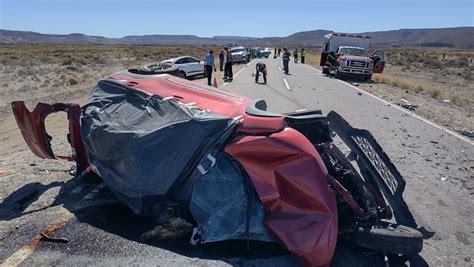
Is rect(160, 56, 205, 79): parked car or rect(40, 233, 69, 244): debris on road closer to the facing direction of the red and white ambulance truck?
the debris on road

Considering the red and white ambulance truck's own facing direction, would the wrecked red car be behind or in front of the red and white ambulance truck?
in front

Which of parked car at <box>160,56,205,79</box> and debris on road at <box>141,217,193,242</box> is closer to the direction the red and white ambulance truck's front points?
the debris on road

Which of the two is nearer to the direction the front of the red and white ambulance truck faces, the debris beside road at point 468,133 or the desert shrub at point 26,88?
the debris beside road

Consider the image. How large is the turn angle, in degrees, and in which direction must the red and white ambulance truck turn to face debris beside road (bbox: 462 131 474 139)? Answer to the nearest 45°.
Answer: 0° — it already faces it

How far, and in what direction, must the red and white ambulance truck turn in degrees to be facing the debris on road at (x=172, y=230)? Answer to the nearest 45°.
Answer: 0° — it already faces it

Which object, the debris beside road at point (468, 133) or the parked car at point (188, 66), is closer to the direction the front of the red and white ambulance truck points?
the debris beside road

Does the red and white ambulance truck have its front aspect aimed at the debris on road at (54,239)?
yes

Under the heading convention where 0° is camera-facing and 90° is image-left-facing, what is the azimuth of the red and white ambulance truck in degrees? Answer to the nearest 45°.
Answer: approximately 0°

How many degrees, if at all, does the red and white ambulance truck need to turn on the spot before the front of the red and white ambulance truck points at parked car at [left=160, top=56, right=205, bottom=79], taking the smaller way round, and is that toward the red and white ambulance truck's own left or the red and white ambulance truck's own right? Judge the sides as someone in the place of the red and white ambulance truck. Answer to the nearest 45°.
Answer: approximately 45° to the red and white ambulance truck's own right
